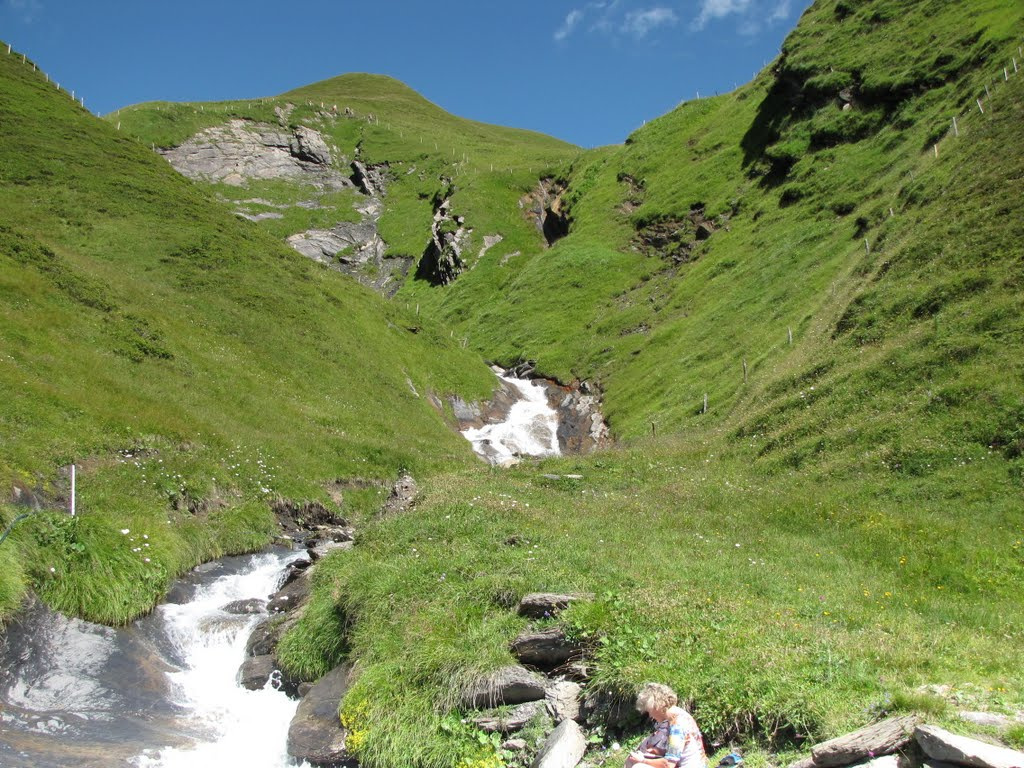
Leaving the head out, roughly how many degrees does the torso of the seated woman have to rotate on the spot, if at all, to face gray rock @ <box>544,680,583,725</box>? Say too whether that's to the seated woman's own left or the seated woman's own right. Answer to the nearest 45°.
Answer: approximately 45° to the seated woman's own right

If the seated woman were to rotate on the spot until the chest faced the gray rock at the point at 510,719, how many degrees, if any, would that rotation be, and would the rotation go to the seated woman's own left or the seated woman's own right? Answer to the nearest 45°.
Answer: approximately 45° to the seated woman's own right

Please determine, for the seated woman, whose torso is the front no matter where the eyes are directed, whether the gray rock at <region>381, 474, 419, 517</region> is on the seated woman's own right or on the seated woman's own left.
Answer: on the seated woman's own right

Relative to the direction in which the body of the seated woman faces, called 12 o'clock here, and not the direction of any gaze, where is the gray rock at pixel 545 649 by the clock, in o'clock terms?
The gray rock is roughly at 2 o'clock from the seated woman.

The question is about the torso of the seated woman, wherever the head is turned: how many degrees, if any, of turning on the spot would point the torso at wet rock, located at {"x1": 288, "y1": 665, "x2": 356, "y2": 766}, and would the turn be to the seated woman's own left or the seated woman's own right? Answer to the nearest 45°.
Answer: approximately 45° to the seated woman's own right

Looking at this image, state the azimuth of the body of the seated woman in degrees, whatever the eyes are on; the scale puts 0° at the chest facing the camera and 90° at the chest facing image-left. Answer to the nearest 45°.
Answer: approximately 90°

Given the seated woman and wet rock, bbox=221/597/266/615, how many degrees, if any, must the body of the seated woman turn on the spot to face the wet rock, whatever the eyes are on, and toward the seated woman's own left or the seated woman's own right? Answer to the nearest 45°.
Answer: approximately 45° to the seated woman's own right
